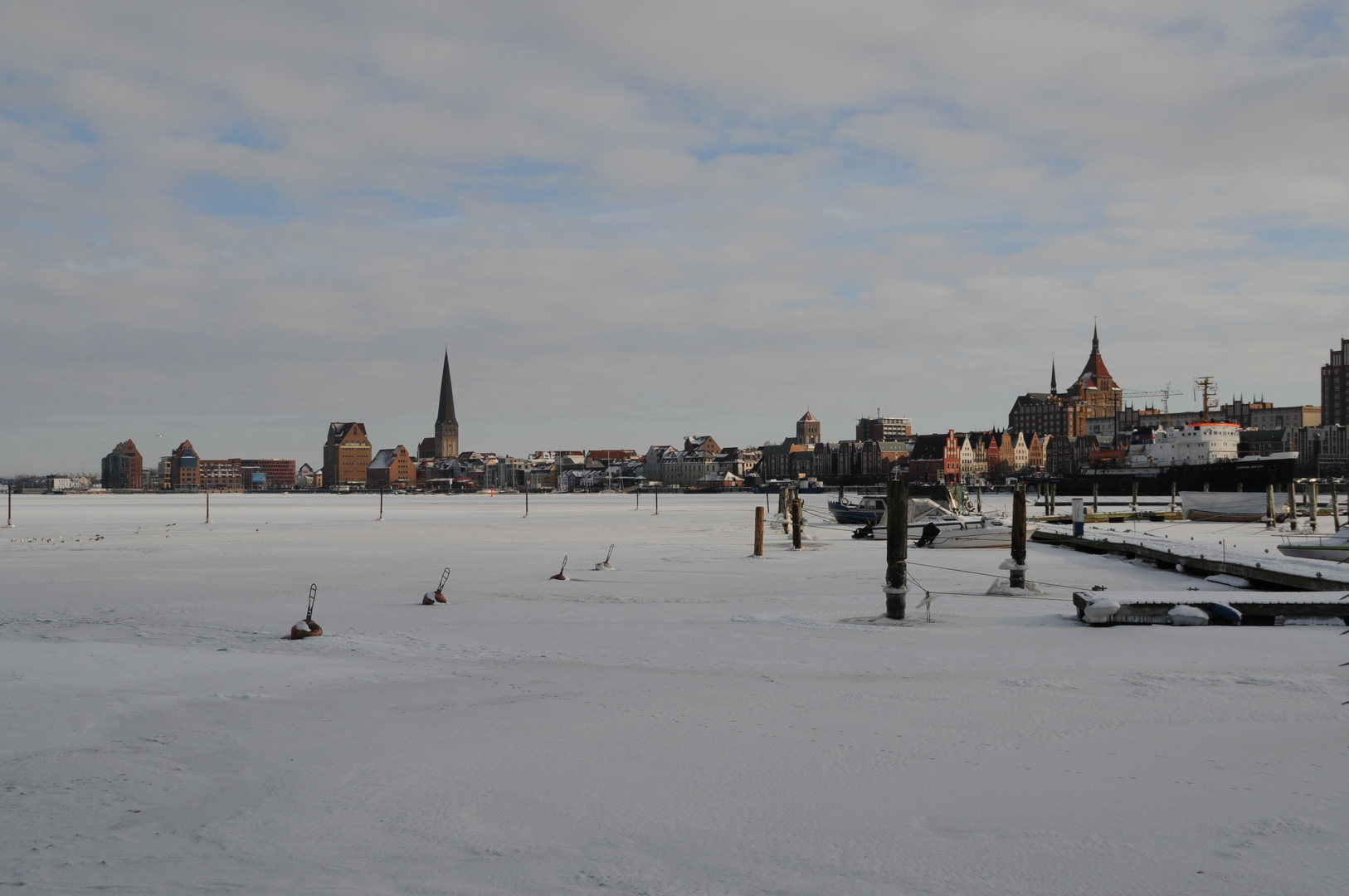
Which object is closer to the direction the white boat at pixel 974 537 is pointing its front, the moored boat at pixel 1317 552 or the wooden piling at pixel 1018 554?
the moored boat

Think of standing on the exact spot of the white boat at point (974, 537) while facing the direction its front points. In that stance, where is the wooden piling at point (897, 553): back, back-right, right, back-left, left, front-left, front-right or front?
right

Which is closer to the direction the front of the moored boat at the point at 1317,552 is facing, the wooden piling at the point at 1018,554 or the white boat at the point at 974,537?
the white boat

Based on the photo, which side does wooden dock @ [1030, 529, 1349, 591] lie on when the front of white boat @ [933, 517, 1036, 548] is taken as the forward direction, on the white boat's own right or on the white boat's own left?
on the white boat's own right

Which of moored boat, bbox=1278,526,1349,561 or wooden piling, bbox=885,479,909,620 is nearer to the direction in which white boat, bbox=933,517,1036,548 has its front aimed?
the moored boat

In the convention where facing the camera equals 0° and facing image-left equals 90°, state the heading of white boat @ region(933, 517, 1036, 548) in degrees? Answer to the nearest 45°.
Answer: approximately 270°

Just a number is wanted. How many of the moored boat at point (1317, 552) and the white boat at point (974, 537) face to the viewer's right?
1

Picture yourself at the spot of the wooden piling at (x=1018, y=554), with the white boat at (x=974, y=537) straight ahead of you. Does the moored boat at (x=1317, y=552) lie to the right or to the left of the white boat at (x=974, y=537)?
right

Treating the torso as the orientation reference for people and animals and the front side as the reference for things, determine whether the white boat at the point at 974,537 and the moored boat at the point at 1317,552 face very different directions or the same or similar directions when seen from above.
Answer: very different directions

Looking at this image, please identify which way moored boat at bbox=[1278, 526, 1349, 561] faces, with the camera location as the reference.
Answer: facing to the left of the viewer

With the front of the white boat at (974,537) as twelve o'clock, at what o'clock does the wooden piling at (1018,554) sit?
The wooden piling is roughly at 3 o'clock from the white boat.

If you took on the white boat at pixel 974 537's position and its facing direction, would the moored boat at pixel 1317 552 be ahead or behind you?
ahead
